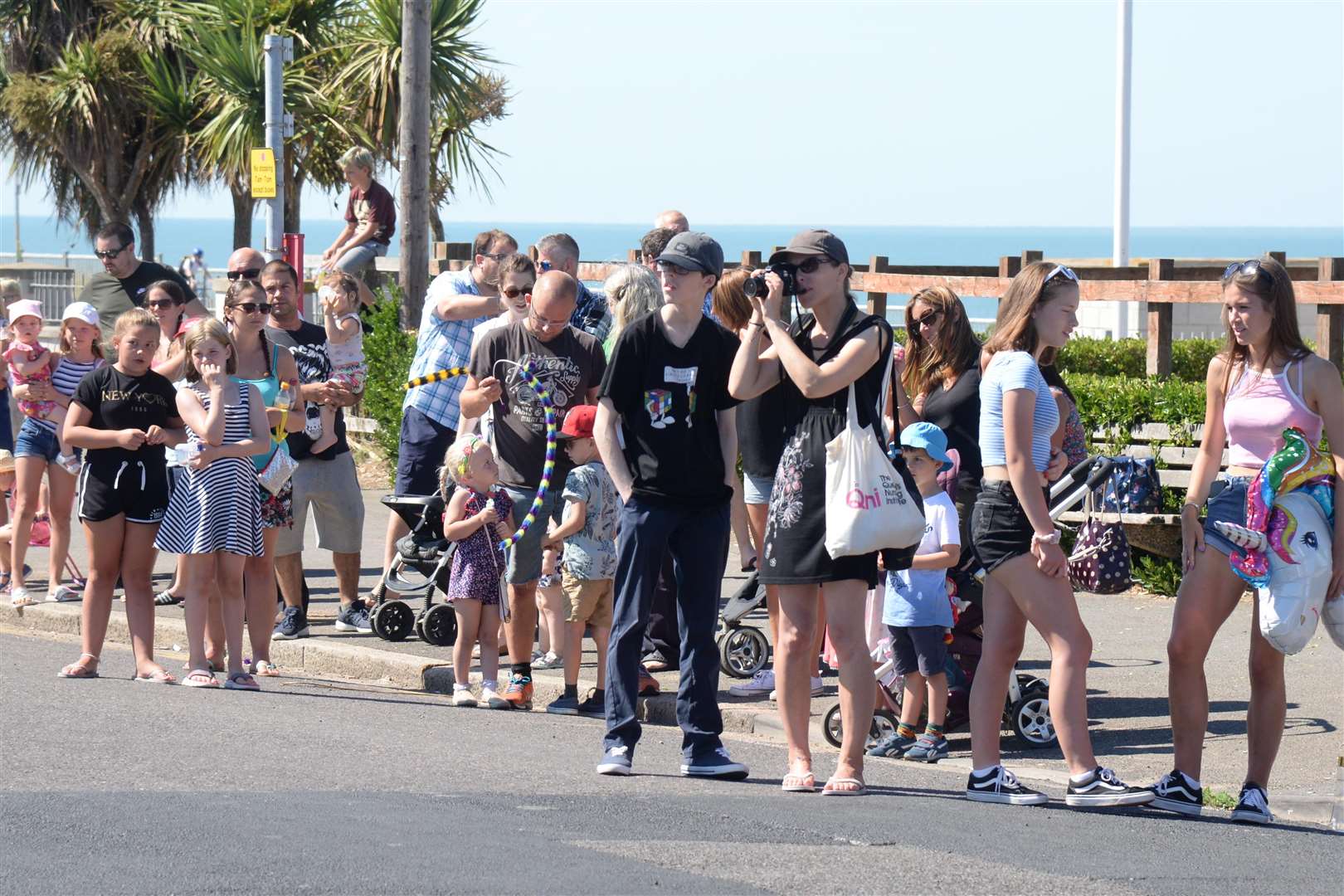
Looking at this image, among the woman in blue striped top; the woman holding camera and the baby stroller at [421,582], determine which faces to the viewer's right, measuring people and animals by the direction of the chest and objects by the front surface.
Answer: the woman in blue striped top

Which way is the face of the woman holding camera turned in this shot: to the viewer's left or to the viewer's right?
to the viewer's left

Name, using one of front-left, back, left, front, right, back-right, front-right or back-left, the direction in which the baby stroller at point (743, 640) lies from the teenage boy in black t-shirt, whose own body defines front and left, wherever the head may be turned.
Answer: back

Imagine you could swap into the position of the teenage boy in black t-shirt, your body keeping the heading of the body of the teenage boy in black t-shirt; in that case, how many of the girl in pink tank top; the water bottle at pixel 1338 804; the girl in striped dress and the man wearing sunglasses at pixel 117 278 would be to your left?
2

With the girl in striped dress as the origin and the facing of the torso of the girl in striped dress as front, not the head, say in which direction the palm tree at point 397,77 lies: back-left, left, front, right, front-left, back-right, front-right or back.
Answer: back

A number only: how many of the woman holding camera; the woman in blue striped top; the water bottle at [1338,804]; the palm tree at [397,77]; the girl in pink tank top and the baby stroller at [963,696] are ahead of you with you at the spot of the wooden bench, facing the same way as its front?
5

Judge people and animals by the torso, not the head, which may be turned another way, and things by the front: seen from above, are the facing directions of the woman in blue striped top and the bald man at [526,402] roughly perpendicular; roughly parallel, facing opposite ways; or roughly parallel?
roughly perpendicular

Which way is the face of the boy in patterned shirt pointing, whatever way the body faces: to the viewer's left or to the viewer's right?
to the viewer's left
